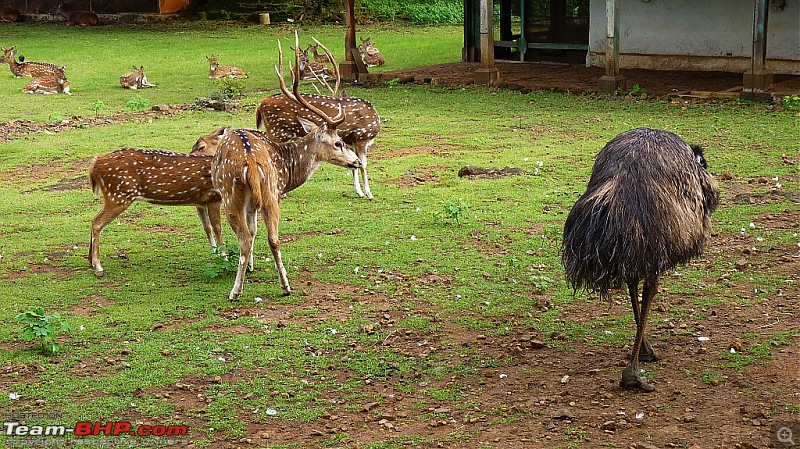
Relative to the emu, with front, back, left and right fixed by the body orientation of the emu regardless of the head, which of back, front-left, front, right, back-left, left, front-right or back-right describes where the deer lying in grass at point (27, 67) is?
left

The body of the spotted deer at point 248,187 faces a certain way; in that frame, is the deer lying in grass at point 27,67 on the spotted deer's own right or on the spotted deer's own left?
on the spotted deer's own left

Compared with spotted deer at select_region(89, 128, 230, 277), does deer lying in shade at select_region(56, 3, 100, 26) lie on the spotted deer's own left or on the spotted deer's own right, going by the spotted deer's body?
on the spotted deer's own left

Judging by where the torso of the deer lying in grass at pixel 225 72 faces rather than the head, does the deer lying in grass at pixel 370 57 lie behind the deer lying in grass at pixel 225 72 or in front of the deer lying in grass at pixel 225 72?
behind

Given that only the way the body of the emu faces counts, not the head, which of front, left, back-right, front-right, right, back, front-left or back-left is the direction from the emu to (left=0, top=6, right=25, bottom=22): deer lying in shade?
left

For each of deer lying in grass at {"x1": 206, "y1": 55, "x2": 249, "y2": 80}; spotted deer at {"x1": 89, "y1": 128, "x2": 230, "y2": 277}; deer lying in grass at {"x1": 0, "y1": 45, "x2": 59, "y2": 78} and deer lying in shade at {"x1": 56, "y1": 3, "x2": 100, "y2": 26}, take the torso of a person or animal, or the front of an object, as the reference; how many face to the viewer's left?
3

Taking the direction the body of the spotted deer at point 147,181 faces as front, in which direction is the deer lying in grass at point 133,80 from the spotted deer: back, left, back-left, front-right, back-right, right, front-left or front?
left

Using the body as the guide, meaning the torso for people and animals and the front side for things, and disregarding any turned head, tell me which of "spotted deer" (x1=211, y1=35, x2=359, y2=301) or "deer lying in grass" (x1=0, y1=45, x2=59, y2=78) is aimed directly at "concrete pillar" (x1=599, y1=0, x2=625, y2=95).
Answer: the spotted deer

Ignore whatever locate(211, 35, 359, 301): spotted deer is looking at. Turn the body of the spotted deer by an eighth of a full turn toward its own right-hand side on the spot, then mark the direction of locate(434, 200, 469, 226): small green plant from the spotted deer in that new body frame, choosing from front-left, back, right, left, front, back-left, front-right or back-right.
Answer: front-left

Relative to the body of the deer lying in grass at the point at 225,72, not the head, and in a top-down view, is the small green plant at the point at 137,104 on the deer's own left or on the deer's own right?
on the deer's own left

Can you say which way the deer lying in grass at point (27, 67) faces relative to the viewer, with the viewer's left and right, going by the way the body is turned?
facing to the left of the viewer

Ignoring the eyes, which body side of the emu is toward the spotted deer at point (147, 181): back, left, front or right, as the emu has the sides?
left

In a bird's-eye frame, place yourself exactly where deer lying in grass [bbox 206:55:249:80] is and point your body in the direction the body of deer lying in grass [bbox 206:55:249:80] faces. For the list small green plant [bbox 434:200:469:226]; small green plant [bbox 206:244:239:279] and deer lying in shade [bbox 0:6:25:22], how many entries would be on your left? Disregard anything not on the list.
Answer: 2

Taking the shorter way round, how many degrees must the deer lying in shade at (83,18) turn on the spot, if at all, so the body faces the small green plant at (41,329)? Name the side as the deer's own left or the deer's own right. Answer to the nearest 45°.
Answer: approximately 90° to the deer's own left

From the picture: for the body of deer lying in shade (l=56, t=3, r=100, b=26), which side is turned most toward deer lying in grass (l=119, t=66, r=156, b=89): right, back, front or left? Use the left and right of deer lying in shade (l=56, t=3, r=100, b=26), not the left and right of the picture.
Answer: left

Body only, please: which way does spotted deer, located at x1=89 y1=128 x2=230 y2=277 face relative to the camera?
to the viewer's right

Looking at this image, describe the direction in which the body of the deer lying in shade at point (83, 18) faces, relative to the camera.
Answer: to the viewer's left
